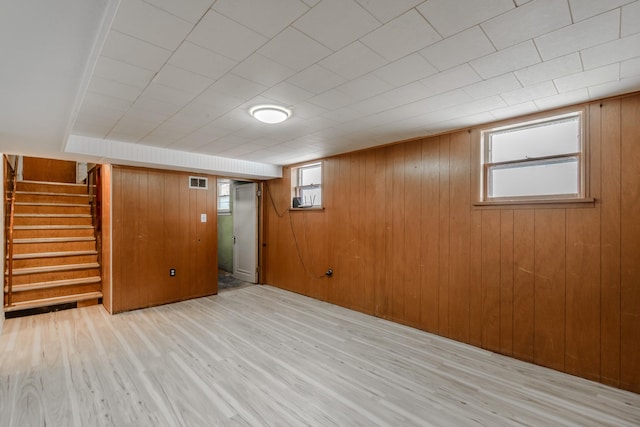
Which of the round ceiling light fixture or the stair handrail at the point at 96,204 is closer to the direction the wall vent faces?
the round ceiling light fixture

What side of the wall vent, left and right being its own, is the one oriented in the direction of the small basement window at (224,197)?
back

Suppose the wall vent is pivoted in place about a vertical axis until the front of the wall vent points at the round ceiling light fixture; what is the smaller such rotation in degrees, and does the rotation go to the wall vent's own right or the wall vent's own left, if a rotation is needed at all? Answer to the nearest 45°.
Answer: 0° — it already faces it

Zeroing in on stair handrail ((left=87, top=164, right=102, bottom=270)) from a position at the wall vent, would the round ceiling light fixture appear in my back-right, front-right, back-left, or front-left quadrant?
back-left

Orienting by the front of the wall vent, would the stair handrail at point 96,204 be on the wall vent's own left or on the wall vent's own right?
on the wall vent's own right

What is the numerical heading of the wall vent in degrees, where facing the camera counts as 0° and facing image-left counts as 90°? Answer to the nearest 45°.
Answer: approximately 0°

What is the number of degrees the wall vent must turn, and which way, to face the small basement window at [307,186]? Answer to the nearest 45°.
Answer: approximately 90° to its left

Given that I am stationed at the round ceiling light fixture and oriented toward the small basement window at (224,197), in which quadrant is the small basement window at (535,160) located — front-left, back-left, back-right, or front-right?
back-right

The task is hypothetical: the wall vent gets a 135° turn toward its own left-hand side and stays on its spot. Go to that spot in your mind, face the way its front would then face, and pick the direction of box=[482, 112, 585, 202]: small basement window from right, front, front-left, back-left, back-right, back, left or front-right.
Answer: right
